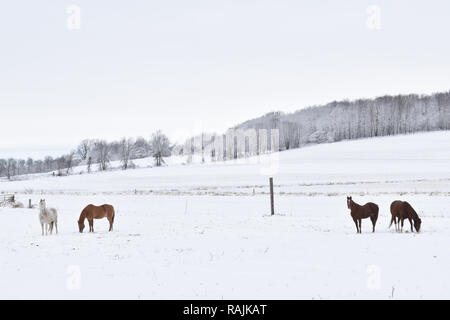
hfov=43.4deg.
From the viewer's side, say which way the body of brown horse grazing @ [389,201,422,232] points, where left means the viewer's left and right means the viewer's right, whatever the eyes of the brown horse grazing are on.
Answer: facing to the right of the viewer

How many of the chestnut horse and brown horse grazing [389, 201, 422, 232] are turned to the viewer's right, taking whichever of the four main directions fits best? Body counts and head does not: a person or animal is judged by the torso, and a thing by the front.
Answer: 1

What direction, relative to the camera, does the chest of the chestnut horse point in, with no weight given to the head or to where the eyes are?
to the viewer's left

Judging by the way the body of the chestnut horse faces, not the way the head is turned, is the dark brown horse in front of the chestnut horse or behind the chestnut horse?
behind

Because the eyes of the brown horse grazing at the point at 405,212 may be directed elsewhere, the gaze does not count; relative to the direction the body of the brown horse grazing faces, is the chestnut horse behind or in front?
behind

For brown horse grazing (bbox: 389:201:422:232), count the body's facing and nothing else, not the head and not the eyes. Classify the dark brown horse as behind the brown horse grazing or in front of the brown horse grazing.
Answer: behind

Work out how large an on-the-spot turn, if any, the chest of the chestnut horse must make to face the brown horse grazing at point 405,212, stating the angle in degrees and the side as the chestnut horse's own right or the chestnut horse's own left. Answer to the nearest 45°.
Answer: approximately 135° to the chestnut horse's own left

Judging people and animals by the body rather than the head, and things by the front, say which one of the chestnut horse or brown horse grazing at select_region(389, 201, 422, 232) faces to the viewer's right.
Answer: the brown horse grazing
